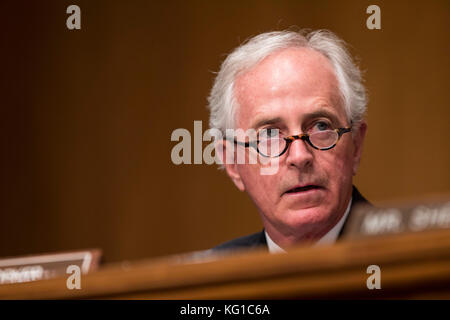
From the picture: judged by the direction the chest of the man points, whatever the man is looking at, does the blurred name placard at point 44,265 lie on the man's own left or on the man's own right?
on the man's own right

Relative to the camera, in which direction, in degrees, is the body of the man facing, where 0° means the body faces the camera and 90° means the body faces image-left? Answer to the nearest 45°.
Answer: approximately 0°
